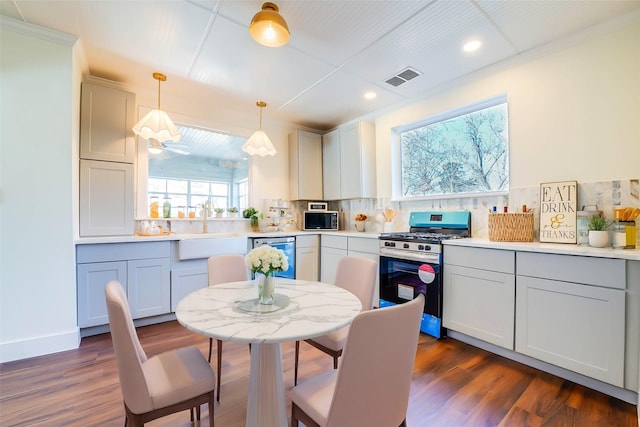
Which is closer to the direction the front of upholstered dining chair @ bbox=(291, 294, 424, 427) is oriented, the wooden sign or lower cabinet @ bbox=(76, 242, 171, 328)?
the lower cabinet

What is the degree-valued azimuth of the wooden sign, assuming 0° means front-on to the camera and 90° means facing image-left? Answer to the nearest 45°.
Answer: approximately 0°

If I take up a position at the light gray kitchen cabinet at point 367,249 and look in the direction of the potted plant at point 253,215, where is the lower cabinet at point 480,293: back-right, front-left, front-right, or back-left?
back-left

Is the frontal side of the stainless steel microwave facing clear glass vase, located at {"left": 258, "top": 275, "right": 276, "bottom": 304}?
yes

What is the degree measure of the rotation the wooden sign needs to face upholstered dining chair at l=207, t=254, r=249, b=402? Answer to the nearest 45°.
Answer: approximately 45° to its right

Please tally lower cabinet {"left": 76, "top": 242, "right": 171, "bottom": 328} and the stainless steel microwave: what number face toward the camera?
2

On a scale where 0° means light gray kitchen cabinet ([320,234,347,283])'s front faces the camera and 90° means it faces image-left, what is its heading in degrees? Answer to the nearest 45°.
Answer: approximately 45°

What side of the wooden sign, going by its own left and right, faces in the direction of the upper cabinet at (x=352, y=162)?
right
